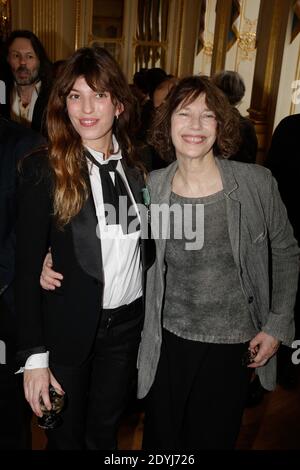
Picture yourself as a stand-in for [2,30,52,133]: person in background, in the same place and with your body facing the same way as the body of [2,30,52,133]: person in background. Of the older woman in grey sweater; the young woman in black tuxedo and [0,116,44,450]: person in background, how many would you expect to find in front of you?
3

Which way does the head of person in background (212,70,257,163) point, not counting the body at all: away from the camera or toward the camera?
away from the camera

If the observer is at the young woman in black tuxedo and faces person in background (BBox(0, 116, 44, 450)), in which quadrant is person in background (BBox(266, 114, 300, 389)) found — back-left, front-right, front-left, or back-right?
back-right

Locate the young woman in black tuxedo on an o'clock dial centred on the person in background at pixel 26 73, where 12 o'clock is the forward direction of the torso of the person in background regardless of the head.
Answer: The young woman in black tuxedo is roughly at 12 o'clock from the person in background.

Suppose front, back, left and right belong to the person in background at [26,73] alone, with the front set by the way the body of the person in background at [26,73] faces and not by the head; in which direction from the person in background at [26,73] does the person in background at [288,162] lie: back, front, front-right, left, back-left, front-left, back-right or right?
front-left

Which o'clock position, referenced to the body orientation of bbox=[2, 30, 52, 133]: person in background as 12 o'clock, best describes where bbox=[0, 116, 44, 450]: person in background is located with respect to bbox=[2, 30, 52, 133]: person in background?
bbox=[0, 116, 44, 450]: person in background is roughly at 12 o'clock from bbox=[2, 30, 52, 133]: person in background.

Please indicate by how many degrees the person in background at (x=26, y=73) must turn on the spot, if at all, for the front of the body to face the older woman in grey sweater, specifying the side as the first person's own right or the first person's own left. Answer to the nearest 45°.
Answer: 0° — they already face them

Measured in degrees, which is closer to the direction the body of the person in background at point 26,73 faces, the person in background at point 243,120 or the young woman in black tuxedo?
the young woman in black tuxedo

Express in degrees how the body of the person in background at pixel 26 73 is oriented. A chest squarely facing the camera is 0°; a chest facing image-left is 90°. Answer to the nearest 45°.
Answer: approximately 0°
